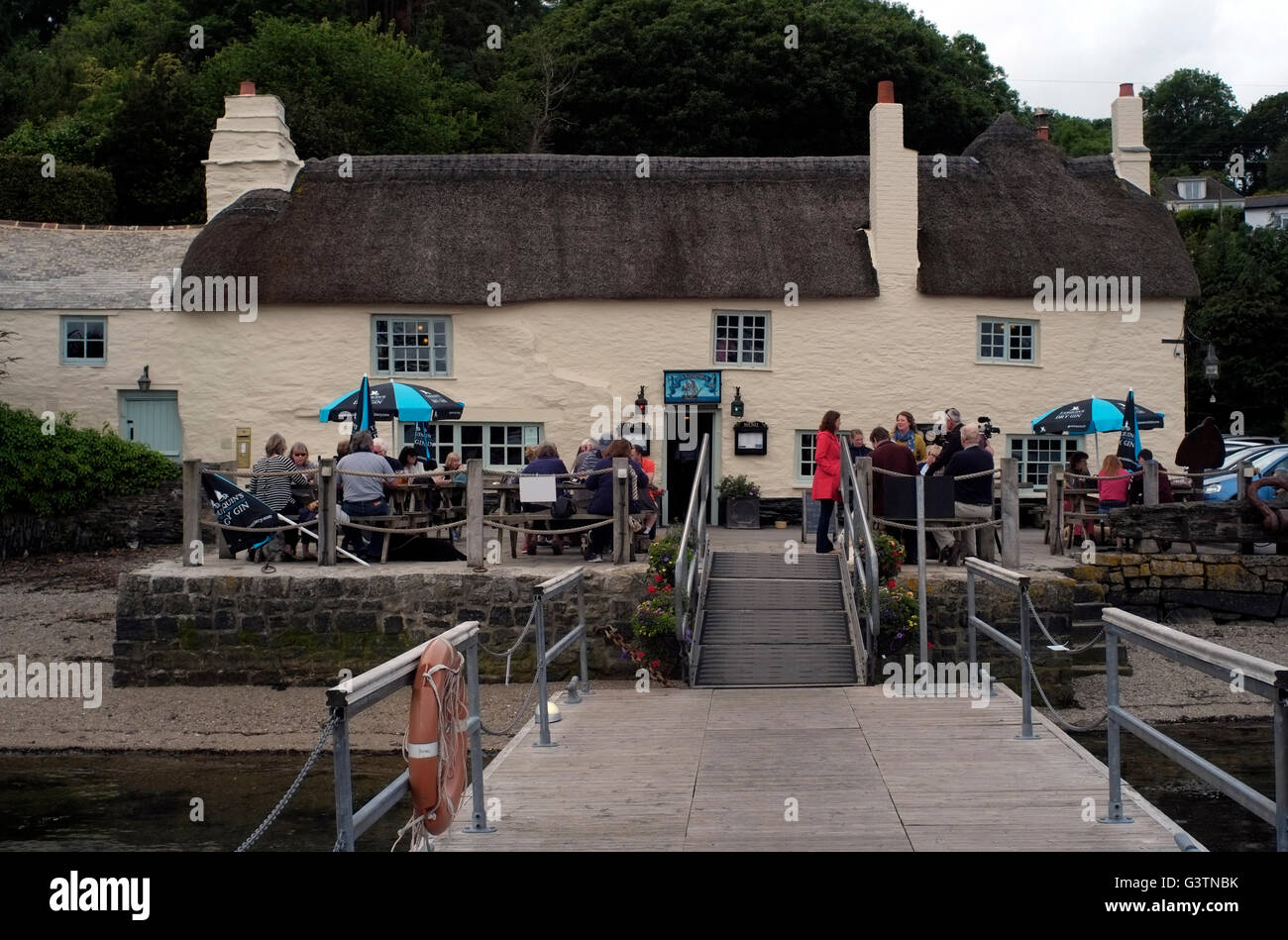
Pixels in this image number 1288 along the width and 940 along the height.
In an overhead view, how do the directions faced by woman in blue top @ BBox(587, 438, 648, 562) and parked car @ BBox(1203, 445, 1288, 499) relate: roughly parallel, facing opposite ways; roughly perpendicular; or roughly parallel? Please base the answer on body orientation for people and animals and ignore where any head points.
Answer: roughly perpendicular

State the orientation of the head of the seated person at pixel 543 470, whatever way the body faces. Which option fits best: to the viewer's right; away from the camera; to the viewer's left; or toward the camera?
away from the camera

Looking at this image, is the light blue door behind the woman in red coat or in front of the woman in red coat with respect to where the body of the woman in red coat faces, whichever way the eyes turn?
behind

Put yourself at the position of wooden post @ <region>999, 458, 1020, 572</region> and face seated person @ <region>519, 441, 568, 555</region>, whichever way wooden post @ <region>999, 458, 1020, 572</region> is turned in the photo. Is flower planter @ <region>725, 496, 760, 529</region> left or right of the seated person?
right

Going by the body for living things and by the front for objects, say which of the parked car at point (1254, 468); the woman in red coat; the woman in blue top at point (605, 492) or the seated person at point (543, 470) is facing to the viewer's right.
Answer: the woman in red coat

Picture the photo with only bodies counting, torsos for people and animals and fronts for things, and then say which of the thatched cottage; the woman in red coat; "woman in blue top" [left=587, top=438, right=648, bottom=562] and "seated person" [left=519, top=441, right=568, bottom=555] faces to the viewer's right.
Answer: the woman in red coat

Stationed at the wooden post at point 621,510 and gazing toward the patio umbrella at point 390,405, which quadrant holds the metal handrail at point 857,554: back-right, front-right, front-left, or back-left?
back-right

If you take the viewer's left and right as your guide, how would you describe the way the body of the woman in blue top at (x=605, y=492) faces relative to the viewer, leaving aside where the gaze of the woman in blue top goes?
facing away from the viewer

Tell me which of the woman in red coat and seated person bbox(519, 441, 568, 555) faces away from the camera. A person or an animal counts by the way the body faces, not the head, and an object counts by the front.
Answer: the seated person

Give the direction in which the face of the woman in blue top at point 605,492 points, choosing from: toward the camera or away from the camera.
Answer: away from the camera

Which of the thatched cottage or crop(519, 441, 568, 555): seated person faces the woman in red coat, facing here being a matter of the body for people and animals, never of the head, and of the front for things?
the thatched cottage

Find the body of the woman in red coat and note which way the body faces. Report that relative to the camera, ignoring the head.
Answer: to the viewer's right

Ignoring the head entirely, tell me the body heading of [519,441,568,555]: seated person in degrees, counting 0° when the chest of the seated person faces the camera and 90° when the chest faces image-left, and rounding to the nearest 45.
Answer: approximately 180°

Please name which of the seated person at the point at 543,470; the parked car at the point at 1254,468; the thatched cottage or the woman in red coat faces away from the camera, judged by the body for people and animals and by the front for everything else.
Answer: the seated person

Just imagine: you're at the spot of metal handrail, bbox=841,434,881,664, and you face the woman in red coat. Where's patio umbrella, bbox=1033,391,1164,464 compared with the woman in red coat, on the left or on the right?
right

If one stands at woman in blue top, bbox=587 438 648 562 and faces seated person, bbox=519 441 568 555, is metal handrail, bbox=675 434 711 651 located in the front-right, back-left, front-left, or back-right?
back-left
